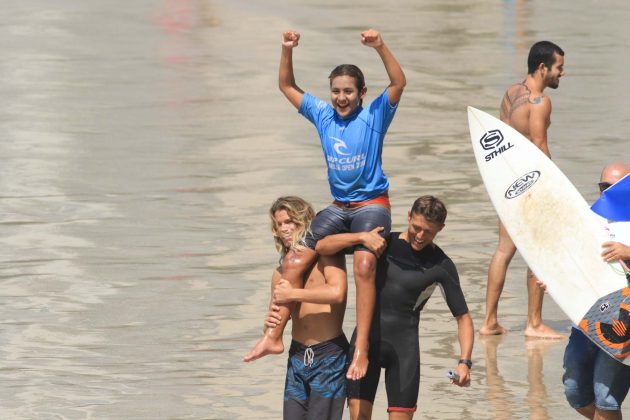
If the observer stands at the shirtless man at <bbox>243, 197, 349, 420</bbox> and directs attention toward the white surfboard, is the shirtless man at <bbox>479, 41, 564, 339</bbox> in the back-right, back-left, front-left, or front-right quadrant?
front-left

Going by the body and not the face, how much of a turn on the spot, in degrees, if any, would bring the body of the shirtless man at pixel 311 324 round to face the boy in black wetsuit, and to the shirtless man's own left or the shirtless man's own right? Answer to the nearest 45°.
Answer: approximately 135° to the shirtless man's own left

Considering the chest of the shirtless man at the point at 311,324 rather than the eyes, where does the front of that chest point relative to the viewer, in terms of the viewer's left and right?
facing the viewer and to the left of the viewer
